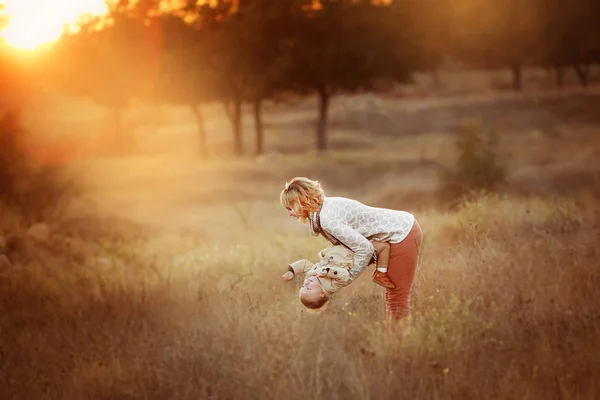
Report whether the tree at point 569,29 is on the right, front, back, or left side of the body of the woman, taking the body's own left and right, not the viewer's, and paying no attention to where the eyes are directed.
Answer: right

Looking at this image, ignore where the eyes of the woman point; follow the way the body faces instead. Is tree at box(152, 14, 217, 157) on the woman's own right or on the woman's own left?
on the woman's own right

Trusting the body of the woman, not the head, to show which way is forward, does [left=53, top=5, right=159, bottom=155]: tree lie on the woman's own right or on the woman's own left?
on the woman's own right

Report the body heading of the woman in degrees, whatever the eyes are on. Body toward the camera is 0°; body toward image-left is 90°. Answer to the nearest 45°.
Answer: approximately 90°

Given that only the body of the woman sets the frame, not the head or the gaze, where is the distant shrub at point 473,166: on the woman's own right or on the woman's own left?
on the woman's own right

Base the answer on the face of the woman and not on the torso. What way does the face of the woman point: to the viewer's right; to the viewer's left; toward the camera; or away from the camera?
to the viewer's left

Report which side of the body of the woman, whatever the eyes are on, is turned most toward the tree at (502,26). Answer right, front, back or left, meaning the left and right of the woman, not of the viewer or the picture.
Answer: right

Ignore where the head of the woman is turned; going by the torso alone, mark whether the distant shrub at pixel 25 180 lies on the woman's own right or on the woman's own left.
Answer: on the woman's own right

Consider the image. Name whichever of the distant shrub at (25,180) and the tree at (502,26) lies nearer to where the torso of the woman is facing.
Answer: the distant shrub
